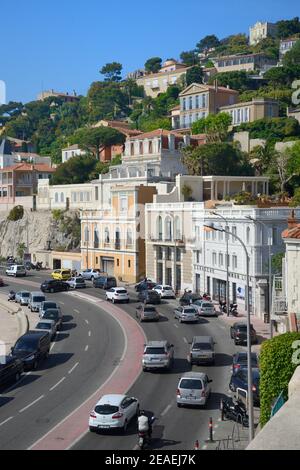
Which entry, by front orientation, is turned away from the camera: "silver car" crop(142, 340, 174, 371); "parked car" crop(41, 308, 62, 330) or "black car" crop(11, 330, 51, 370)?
the silver car

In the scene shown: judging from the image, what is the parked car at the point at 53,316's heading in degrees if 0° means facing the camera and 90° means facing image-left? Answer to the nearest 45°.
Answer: approximately 45°

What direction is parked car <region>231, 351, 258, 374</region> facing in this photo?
away from the camera

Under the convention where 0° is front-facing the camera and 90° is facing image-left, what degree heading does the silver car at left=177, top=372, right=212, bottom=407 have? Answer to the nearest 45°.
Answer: approximately 180°

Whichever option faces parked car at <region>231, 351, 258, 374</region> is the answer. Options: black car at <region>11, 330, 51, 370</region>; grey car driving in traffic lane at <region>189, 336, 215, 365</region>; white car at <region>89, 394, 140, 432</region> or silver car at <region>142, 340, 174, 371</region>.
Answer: the white car

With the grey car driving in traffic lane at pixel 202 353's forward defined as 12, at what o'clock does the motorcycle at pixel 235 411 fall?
The motorcycle is roughly at 6 o'clock from the grey car driving in traffic lane.

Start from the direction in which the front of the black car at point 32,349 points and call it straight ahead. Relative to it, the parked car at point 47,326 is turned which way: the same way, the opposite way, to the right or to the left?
the same way

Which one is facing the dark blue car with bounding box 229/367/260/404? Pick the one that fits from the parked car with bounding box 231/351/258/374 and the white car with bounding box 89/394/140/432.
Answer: the white car

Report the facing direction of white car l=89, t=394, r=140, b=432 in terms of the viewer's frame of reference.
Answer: facing away from the viewer and to the right of the viewer

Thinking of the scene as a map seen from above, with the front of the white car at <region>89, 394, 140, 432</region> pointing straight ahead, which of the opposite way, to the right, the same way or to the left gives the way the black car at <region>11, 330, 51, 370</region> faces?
the opposite way

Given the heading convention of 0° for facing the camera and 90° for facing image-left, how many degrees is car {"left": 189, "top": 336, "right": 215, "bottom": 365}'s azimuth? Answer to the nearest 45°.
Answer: approximately 180°

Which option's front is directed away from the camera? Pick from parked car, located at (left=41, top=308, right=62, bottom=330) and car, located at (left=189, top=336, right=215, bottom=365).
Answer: car, located at (left=189, top=336, right=215, bottom=365)

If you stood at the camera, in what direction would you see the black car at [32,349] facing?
facing the viewer and to the left of the viewer

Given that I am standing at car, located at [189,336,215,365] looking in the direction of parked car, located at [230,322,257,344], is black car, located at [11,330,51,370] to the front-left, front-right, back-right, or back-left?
back-left

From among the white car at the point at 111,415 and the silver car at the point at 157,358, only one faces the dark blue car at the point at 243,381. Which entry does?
the white car

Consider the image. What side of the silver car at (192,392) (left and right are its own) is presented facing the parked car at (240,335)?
front

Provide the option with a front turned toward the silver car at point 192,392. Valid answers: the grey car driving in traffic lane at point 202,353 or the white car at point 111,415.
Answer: the white car

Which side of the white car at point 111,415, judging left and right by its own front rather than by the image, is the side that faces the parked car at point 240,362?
front

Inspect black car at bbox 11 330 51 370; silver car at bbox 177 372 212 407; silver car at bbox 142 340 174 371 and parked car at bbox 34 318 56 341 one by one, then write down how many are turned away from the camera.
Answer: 2

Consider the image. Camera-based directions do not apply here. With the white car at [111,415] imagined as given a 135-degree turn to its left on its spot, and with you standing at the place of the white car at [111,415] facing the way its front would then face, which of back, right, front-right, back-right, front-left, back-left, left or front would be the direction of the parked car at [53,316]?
right

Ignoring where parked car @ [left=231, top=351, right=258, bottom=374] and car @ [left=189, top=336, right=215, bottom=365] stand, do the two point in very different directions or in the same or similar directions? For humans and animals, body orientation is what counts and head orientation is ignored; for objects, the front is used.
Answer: same or similar directions

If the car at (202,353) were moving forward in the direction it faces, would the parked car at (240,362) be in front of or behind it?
behind
